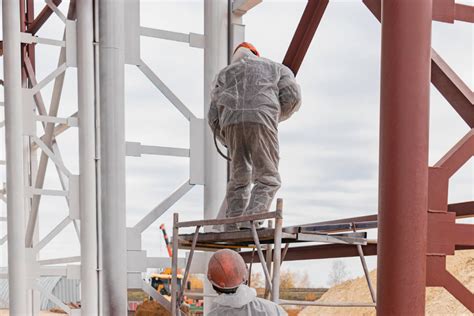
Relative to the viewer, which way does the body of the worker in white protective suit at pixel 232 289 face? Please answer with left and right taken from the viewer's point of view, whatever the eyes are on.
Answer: facing away from the viewer

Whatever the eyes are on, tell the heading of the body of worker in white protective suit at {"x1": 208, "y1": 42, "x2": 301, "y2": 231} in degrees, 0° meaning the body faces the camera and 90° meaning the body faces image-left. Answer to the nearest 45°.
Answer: approximately 180°

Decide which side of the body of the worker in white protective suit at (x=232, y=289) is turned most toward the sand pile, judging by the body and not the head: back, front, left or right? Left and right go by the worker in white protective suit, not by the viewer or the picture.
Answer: front

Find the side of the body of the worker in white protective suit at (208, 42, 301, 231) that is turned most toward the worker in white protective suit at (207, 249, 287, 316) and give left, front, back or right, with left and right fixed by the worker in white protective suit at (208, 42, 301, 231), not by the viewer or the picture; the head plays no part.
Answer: back

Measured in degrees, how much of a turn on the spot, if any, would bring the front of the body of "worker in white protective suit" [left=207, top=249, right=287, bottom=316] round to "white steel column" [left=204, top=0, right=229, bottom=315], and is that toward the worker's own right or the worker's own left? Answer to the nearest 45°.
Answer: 0° — they already face it

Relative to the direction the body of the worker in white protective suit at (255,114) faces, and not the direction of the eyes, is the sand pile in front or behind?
in front

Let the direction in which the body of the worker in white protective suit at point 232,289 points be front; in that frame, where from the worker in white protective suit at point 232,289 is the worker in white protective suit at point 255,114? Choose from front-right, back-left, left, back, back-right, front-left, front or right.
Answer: front

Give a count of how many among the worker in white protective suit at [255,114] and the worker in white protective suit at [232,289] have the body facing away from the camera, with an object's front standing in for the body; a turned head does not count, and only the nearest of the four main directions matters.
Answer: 2

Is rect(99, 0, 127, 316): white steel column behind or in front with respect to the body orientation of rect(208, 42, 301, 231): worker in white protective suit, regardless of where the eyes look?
in front

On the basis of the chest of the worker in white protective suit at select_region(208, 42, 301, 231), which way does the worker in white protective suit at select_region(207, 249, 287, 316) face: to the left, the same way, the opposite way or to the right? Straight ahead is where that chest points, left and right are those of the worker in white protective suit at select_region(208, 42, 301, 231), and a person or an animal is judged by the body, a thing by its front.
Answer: the same way

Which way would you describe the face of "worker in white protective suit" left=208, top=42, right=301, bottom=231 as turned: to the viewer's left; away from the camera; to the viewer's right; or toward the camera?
away from the camera
